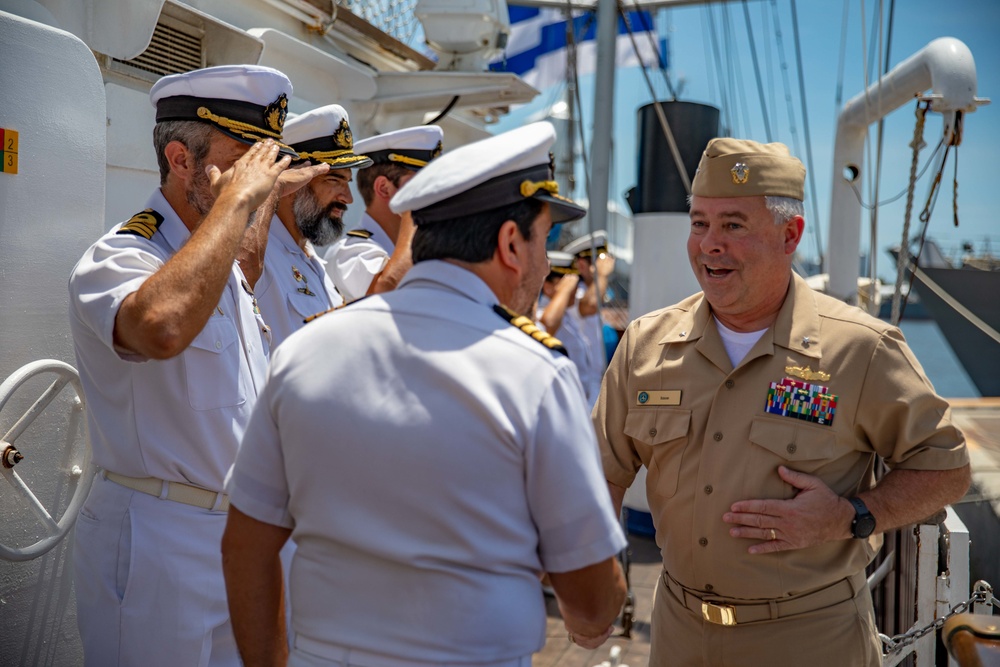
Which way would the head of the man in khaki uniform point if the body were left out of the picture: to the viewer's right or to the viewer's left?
to the viewer's left

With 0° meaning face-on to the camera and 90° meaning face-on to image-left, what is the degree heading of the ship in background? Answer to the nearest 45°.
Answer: approximately 90°

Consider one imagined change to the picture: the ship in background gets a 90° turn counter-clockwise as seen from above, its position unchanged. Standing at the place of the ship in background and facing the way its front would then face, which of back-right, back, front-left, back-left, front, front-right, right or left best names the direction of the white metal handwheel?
front

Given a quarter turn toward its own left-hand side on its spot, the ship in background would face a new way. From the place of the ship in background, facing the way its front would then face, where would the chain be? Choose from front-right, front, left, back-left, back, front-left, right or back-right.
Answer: front

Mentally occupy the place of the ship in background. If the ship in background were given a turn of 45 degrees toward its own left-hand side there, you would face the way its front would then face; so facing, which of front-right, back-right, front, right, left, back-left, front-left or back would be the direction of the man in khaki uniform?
front-left
